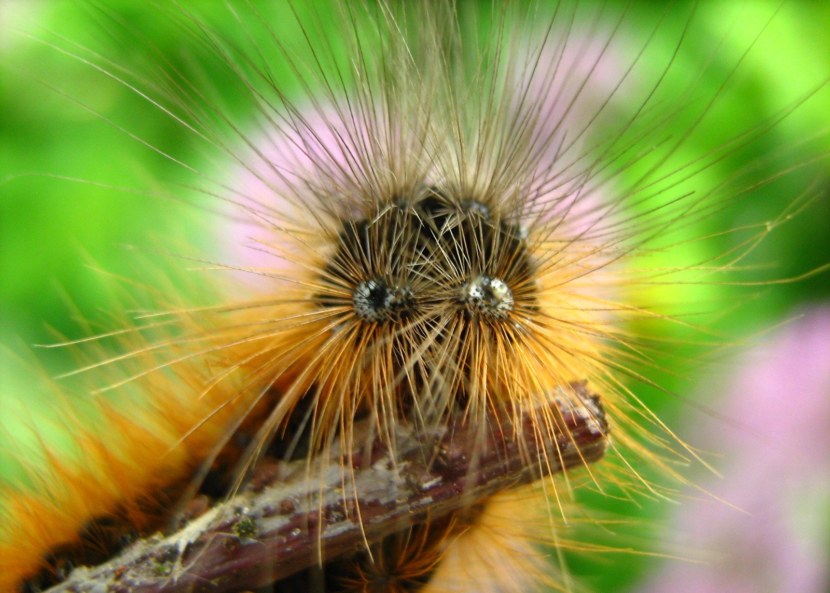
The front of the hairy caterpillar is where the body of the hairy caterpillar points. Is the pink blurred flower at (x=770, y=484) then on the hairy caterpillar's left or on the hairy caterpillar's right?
on the hairy caterpillar's left

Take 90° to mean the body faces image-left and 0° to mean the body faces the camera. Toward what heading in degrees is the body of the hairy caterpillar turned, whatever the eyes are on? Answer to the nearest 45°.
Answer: approximately 0°
